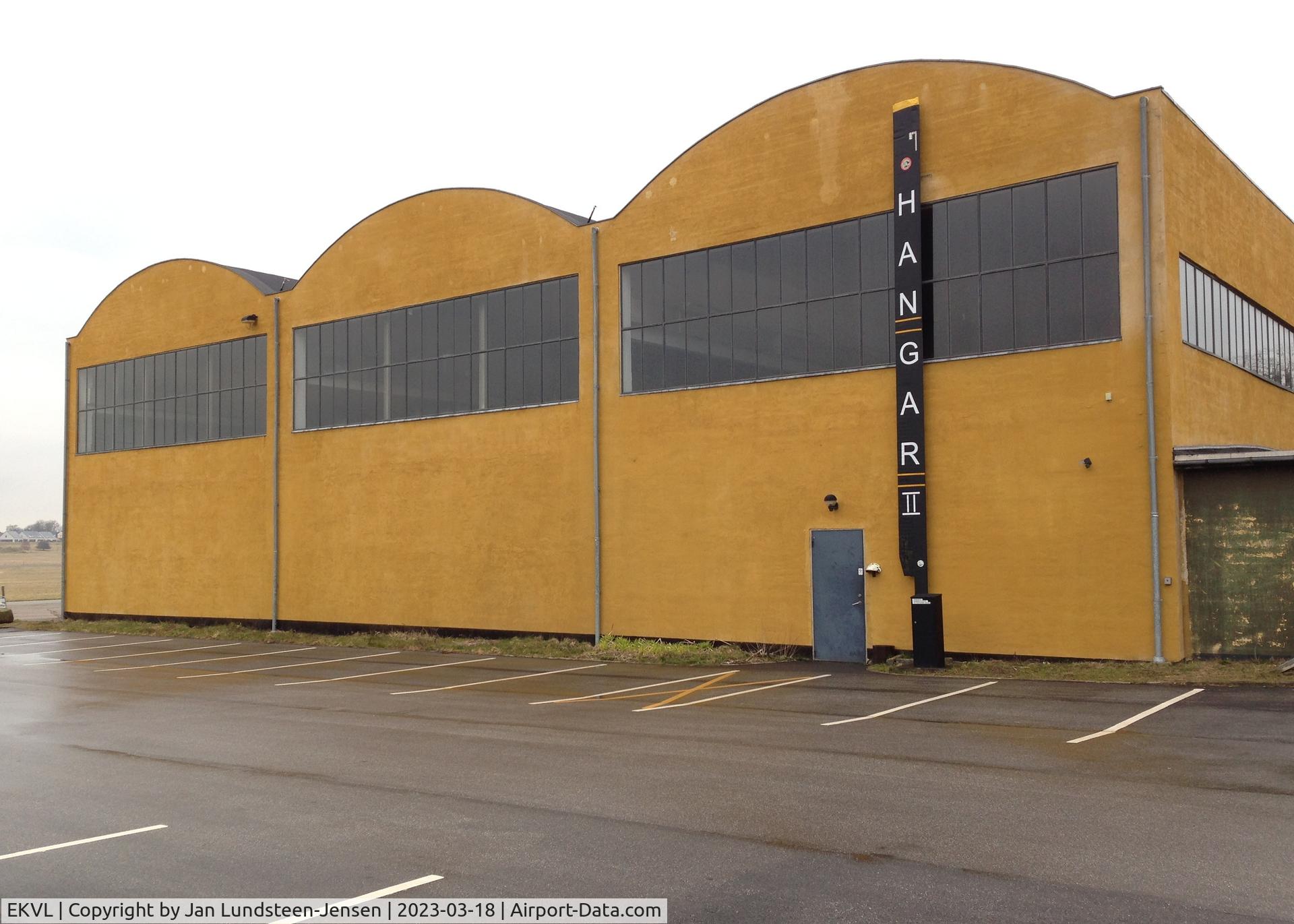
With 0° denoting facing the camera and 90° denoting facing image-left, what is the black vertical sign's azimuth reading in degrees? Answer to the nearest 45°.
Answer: approximately 0°

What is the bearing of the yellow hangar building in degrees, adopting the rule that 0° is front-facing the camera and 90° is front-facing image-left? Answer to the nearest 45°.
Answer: approximately 45°
